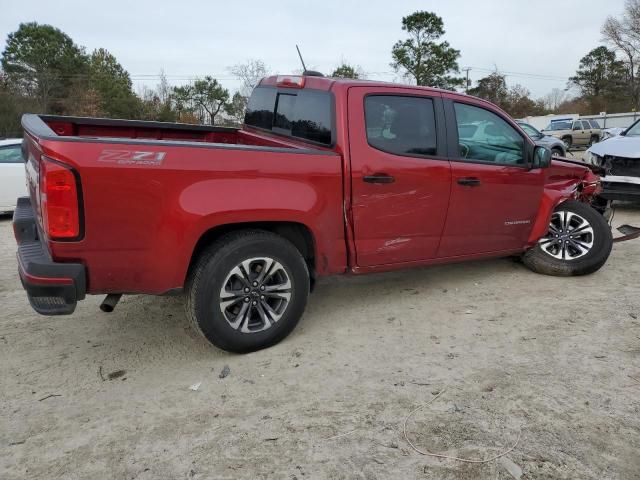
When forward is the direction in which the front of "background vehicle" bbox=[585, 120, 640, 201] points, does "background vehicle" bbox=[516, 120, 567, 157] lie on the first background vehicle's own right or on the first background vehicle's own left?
on the first background vehicle's own right

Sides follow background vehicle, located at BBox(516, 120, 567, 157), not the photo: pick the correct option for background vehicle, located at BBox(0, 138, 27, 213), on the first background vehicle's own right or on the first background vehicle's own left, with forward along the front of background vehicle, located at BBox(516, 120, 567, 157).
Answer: on the first background vehicle's own right

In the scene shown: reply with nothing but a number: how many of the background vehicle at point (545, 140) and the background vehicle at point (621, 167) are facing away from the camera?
0

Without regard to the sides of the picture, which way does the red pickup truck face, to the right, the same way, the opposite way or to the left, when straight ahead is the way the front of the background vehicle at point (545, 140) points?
to the left

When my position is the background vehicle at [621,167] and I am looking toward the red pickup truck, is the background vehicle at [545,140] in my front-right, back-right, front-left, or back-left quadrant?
back-right

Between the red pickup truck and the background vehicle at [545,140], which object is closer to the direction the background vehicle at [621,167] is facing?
the red pickup truck

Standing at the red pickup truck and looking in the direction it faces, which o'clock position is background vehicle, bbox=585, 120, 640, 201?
The background vehicle is roughly at 12 o'clock from the red pickup truck.

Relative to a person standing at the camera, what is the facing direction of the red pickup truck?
facing away from the viewer and to the right of the viewer

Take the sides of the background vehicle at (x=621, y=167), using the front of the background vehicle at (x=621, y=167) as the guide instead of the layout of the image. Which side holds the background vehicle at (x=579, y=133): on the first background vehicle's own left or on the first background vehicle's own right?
on the first background vehicle's own right

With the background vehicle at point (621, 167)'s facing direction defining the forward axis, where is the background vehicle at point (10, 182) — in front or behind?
in front

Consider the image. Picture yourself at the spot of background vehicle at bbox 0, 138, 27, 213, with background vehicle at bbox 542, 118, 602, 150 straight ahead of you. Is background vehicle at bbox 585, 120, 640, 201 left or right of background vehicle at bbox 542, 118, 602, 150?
right

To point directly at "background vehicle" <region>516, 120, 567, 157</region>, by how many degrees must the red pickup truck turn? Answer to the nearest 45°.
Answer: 0° — it already faces it

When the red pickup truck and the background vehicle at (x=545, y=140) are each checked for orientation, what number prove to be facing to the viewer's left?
0
